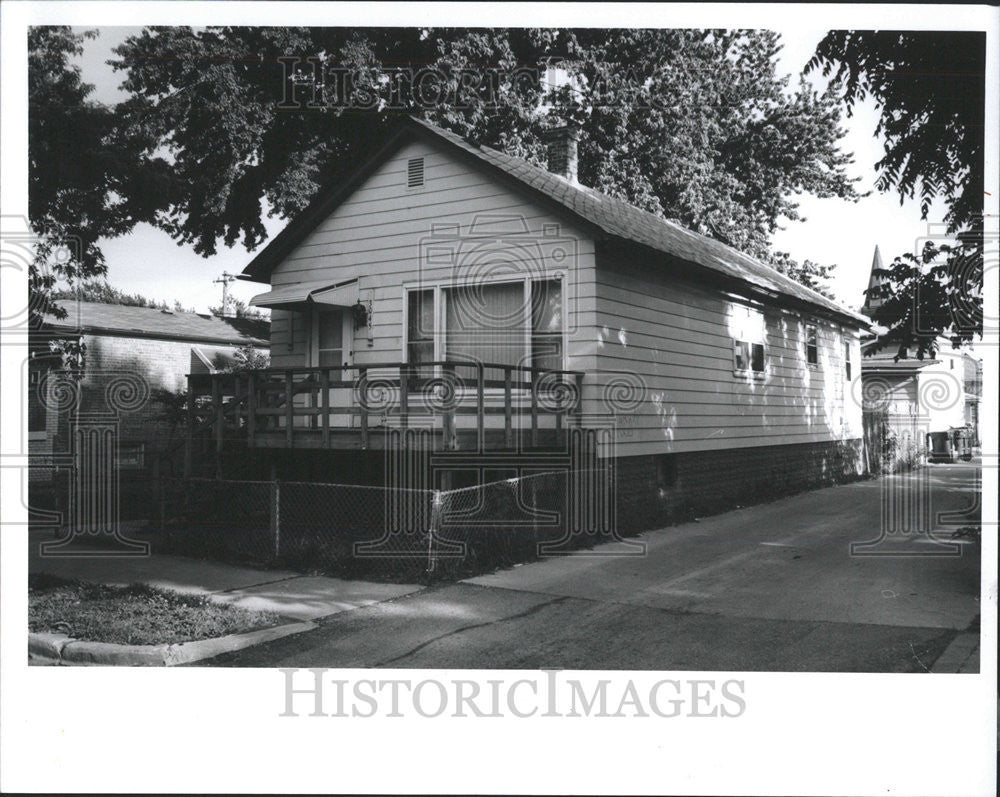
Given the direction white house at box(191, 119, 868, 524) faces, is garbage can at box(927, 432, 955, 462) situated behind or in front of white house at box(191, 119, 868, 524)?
behind

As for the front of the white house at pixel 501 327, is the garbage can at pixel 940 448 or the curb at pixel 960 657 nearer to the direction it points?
the curb

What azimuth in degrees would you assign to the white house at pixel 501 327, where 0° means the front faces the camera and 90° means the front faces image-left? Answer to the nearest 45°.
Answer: approximately 45°

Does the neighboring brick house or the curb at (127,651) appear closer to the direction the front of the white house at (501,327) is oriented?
the curb

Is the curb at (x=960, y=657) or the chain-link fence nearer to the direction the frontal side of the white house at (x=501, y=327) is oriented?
the chain-link fence

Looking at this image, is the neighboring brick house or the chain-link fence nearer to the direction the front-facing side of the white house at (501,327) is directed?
the chain-link fence

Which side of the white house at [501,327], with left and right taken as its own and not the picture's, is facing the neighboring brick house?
right
